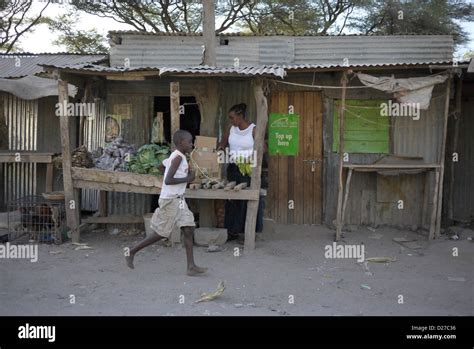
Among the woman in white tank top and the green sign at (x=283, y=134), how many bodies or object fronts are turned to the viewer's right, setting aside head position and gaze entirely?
0

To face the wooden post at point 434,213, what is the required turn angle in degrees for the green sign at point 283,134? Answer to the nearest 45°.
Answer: approximately 90° to its left

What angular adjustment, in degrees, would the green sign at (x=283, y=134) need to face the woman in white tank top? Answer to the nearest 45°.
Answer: approximately 45° to its right

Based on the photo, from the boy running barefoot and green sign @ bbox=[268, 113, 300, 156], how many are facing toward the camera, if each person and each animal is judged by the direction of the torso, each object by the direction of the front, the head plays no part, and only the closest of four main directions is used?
1

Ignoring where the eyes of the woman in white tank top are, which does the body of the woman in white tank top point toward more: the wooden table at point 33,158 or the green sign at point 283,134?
the wooden table

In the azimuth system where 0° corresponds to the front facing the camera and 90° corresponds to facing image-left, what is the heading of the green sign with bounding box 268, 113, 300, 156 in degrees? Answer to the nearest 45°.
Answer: approximately 0°

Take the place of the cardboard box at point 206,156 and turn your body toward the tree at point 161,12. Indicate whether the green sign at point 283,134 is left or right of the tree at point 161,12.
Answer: right

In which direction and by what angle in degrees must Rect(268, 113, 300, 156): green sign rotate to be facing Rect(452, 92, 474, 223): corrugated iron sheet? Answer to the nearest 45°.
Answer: approximately 135° to its left

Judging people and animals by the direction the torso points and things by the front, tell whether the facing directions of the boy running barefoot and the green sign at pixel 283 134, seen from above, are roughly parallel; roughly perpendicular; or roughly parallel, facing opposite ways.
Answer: roughly perpendicular
